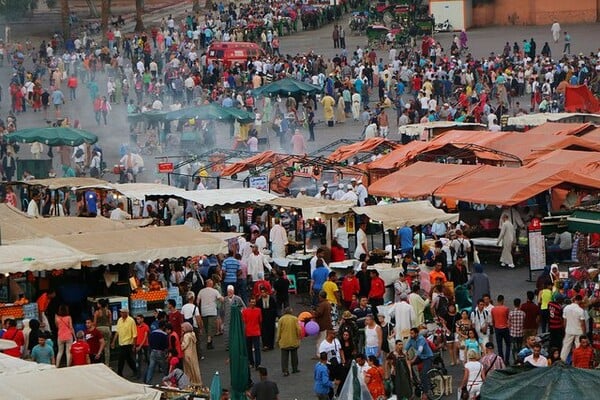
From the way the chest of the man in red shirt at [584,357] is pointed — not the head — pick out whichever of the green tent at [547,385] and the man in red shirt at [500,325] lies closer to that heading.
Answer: the green tent

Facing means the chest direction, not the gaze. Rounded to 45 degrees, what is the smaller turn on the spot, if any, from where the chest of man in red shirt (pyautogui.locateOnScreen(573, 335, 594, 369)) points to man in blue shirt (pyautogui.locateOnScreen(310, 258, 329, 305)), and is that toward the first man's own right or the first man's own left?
approximately 135° to the first man's own right

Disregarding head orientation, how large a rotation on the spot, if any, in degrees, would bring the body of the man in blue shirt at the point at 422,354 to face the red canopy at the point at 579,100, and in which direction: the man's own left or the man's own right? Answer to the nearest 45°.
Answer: approximately 135° to the man's own right

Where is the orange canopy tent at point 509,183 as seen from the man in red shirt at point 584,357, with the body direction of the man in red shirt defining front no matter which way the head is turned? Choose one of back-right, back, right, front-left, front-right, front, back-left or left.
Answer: back
